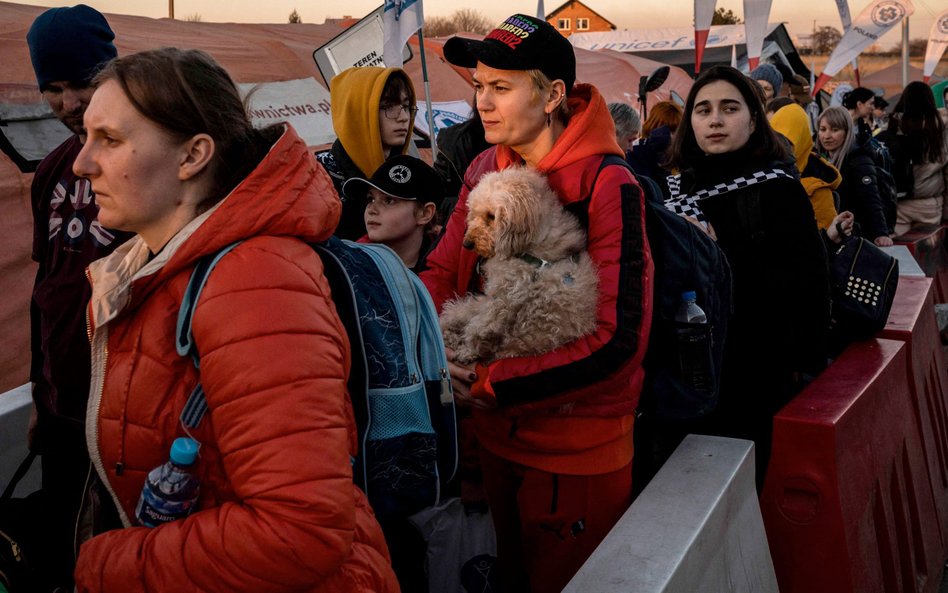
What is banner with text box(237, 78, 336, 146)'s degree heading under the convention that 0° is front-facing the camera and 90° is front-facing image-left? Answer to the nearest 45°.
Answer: approximately 0°

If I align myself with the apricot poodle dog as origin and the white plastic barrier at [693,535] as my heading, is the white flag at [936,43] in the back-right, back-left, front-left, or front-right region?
back-left

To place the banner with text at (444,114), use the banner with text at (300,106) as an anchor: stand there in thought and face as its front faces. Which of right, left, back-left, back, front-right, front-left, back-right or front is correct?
back-left

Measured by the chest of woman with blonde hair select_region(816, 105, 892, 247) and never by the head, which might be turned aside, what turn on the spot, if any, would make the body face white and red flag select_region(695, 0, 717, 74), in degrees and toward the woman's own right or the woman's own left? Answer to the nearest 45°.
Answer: approximately 90° to the woman's own right

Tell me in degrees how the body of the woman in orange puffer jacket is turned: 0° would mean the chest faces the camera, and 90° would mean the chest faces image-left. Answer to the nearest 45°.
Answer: approximately 90°

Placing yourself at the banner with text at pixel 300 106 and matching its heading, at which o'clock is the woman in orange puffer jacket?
The woman in orange puffer jacket is roughly at 12 o'clock from the banner with text.

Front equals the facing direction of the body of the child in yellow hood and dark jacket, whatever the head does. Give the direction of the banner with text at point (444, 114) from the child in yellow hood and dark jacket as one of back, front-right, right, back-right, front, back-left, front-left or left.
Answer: back-left

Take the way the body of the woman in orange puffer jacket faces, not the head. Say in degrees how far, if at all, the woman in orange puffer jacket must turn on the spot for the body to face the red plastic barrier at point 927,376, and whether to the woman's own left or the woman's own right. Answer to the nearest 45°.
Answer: approximately 135° to the woman's own right

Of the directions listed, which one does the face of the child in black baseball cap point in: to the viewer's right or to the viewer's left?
to the viewer's left

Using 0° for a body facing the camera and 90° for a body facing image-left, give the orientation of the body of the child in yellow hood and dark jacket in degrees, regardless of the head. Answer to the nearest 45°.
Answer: approximately 315°

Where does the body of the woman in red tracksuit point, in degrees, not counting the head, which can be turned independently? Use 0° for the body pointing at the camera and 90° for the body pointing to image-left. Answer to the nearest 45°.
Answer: approximately 45°
